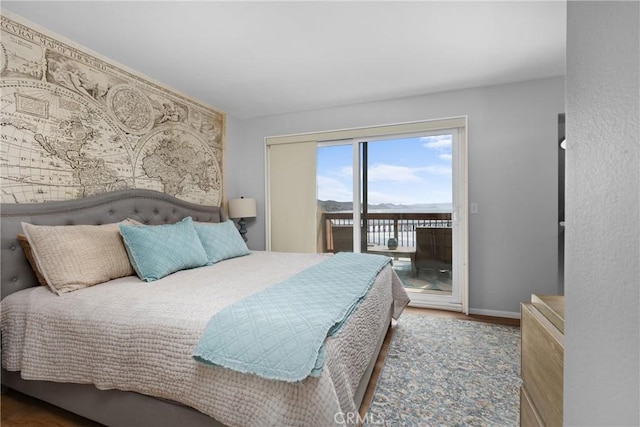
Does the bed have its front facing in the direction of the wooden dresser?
yes

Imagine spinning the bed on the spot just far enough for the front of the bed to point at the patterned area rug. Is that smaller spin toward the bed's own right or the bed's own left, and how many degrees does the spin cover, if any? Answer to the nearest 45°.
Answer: approximately 45° to the bed's own left

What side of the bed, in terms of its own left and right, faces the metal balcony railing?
left

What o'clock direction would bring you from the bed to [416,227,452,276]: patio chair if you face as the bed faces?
The patio chair is roughly at 10 o'clock from the bed.

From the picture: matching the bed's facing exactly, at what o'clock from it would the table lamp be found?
The table lamp is roughly at 8 o'clock from the bed.

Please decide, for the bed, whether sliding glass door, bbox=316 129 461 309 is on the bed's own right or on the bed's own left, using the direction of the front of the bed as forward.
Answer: on the bed's own left
